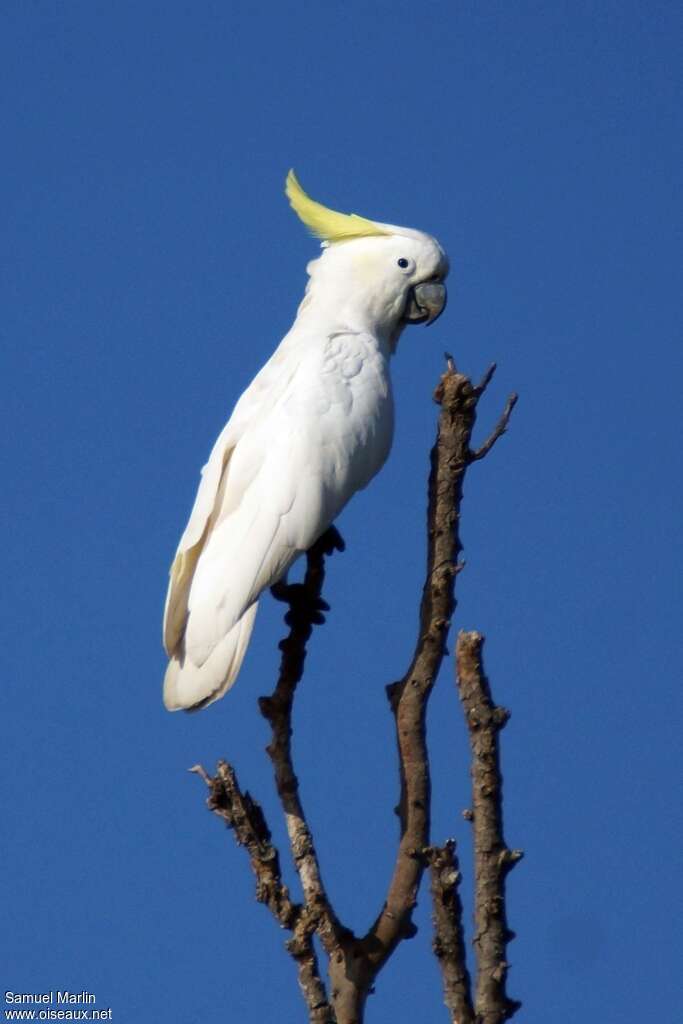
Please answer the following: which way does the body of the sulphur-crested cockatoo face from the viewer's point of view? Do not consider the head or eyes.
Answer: to the viewer's right
